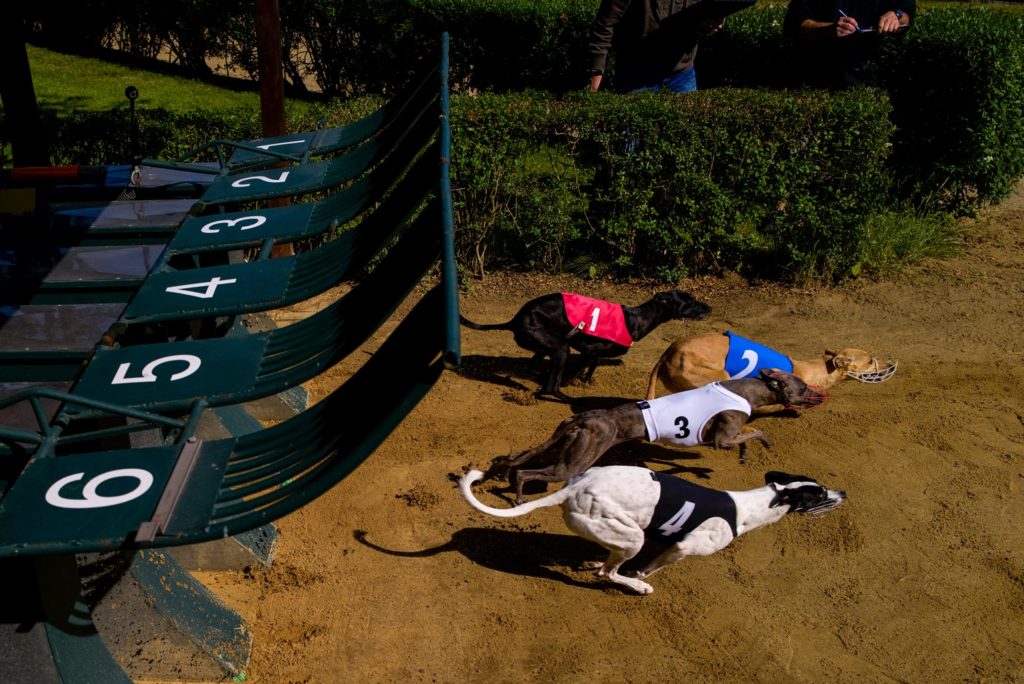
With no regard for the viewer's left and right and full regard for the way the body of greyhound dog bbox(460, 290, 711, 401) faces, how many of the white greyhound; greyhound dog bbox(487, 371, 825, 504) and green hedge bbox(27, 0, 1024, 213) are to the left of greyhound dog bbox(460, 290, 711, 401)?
1

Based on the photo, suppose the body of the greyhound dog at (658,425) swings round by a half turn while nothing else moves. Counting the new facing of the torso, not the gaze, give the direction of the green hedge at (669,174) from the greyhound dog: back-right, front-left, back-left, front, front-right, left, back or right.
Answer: right

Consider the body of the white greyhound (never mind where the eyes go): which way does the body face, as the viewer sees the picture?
to the viewer's right

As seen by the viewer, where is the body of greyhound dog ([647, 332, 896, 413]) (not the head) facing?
to the viewer's right

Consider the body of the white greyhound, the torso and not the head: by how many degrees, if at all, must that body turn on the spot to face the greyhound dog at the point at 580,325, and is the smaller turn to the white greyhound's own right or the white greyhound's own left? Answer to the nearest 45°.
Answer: approximately 90° to the white greyhound's own left

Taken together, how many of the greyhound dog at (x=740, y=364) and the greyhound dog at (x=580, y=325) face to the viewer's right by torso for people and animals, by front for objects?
2

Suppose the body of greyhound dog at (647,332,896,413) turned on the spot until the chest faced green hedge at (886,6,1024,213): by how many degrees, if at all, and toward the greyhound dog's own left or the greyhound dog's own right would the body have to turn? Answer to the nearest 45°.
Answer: approximately 90° to the greyhound dog's own left

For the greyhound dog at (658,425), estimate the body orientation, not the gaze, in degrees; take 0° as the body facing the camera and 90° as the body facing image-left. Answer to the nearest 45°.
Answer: approximately 270°

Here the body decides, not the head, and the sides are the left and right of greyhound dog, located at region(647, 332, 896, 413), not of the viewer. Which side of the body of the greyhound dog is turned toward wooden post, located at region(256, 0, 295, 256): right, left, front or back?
back

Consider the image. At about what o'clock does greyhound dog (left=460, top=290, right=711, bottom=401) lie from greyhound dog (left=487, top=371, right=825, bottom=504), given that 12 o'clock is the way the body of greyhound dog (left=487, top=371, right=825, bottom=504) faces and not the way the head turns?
greyhound dog (left=460, top=290, right=711, bottom=401) is roughly at 8 o'clock from greyhound dog (left=487, top=371, right=825, bottom=504).

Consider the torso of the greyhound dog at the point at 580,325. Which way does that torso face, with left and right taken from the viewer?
facing to the right of the viewer
